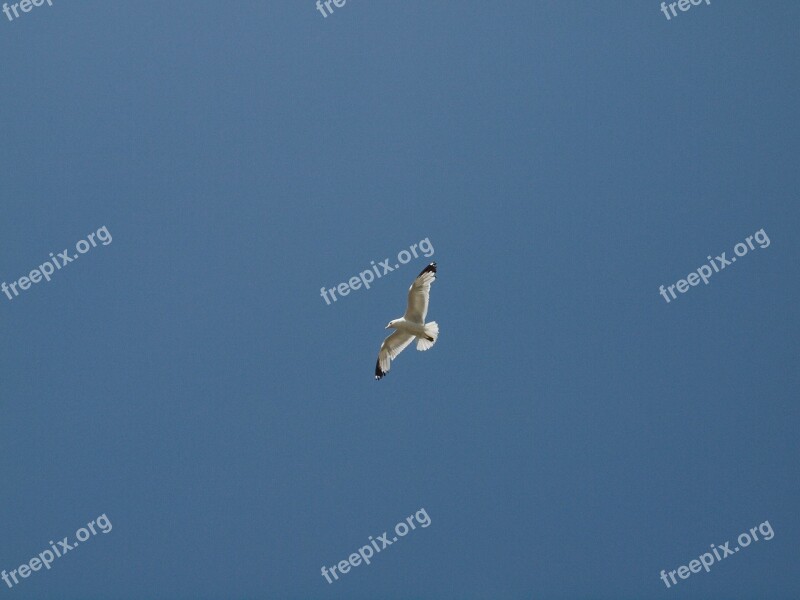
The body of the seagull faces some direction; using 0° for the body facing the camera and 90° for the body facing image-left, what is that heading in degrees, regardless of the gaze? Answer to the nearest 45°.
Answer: approximately 90°
